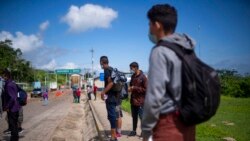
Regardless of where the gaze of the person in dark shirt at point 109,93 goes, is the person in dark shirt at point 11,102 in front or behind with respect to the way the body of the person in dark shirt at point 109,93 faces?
in front

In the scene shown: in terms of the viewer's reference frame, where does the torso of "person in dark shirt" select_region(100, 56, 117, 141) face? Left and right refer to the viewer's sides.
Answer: facing to the left of the viewer

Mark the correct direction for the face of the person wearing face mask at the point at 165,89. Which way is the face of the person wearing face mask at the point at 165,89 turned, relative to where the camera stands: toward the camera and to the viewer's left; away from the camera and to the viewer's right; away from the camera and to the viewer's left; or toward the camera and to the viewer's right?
away from the camera and to the viewer's left

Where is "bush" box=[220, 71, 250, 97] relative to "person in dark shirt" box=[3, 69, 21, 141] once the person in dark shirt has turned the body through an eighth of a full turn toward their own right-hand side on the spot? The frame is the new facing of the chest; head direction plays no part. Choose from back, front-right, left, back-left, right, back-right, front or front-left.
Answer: right

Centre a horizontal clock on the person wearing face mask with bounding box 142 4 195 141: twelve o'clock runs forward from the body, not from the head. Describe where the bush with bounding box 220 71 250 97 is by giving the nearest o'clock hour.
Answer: The bush is roughly at 2 o'clock from the person wearing face mask.

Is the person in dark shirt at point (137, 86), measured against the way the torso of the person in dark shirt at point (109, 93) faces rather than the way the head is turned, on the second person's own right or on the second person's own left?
on the second person's own right

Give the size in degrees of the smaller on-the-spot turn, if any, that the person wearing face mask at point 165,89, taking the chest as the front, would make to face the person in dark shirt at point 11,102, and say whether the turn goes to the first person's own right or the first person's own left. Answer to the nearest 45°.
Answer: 0° — they already face them

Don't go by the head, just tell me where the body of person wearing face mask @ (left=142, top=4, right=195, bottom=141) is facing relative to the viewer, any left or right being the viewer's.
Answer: facing away from the viewer and to the left of the viewer
